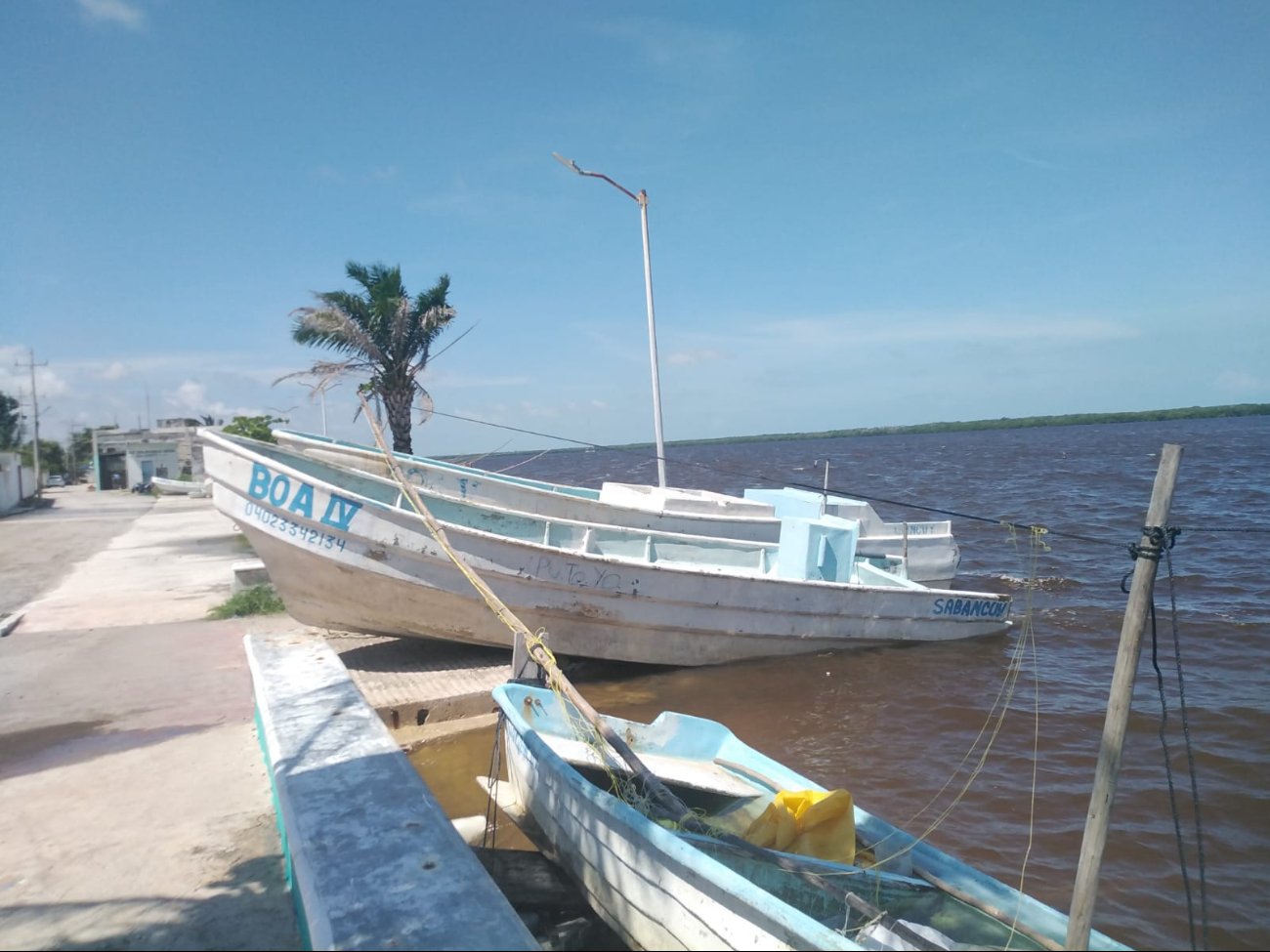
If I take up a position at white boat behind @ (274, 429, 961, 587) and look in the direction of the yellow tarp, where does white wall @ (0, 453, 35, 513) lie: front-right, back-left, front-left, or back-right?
back-right

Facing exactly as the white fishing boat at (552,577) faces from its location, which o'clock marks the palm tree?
The palm tree is roughly at 2 o'clock from the white fishing boat.

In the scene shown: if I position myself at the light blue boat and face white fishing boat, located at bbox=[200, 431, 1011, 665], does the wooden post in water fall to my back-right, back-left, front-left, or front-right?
back-right

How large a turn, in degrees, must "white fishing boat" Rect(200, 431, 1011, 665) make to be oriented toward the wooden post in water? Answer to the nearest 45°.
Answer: approximately 135° to its left

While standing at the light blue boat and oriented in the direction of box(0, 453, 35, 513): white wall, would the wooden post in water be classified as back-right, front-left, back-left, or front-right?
back-right

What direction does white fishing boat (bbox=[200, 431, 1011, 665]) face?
to the viewer's left

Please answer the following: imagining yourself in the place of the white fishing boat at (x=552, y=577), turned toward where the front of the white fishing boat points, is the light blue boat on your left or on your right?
on your left

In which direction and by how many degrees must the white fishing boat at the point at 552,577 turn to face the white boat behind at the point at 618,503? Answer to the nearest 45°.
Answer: approximately 90° to its right

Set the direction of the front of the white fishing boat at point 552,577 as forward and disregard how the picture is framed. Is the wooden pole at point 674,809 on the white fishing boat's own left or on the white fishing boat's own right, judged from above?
on the white fishing boat's own left

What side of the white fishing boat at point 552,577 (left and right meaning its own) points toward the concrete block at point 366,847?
left

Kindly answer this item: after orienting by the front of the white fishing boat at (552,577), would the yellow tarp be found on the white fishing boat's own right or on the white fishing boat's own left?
on the white fishing boat's own left
